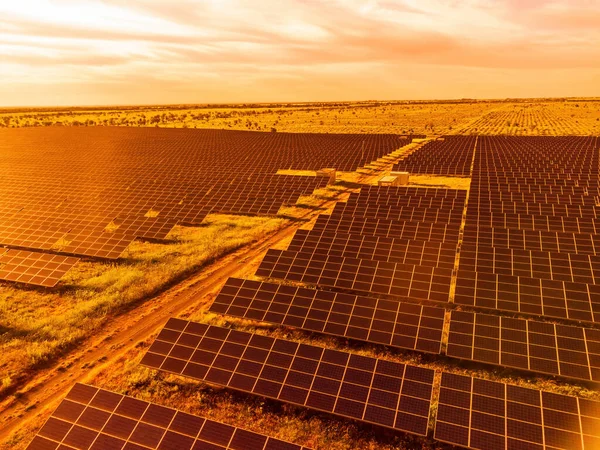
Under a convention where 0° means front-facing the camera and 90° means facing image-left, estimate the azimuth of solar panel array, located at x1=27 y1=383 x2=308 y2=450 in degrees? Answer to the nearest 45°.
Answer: approximately 45°

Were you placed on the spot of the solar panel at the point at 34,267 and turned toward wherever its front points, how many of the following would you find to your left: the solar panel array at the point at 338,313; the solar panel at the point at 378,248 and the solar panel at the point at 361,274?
3

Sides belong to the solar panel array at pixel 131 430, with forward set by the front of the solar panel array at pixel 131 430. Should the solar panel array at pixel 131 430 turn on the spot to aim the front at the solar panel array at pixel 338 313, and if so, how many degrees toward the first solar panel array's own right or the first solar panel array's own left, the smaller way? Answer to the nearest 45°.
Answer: approximately 135° to the first solar panel array's own left

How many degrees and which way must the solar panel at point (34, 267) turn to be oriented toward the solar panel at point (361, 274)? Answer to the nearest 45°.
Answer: approximately 90° to its left

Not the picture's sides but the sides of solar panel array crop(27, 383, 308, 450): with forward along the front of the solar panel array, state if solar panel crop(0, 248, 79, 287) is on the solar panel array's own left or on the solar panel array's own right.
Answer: on the solar panel array's own right

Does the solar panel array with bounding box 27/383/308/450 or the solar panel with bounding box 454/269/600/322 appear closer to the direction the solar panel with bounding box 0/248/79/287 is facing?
the solar panel array

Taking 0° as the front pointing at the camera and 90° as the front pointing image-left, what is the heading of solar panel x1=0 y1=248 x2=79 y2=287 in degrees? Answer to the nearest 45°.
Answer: approximately 45°

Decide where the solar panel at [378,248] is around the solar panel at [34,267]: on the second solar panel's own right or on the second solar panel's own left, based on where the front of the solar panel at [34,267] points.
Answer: on the second solar panel's own left

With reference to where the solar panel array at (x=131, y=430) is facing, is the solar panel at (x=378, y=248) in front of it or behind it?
behind
